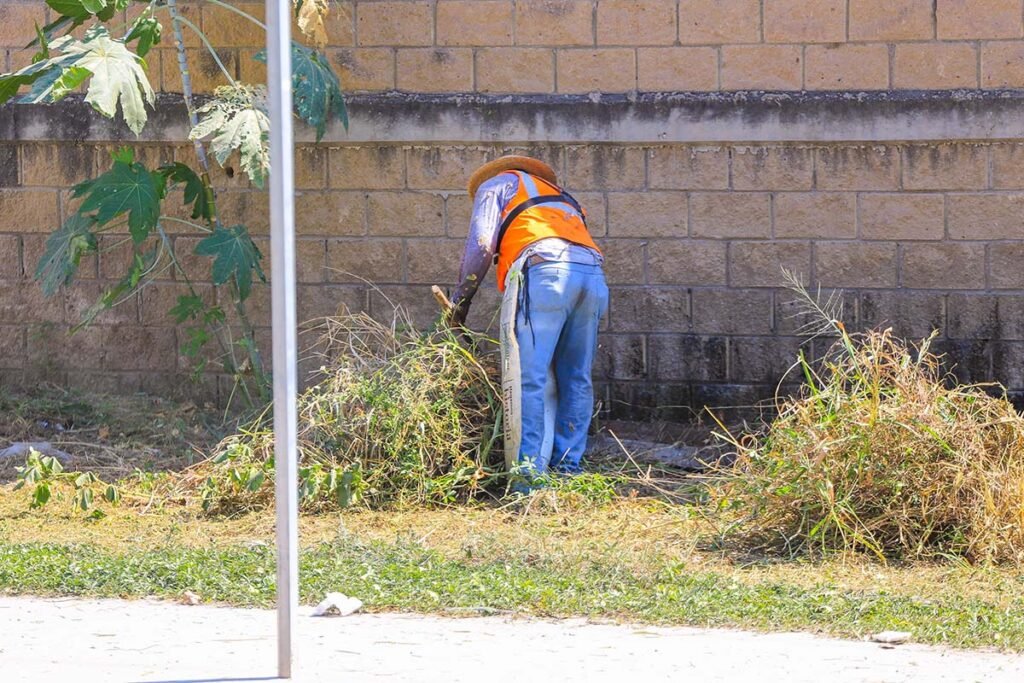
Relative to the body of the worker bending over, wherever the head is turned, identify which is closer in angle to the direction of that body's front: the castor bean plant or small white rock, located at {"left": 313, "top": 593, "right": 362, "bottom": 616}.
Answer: the castor bean plant

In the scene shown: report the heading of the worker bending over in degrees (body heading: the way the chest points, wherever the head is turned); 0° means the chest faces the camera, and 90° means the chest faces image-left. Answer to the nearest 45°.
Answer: approximately 135°

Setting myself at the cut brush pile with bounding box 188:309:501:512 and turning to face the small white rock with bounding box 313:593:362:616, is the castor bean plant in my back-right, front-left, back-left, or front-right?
back-right

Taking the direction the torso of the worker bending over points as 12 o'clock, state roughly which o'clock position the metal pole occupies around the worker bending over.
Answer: The metal pole is roughly at 8 o'clock from the worker bending over.

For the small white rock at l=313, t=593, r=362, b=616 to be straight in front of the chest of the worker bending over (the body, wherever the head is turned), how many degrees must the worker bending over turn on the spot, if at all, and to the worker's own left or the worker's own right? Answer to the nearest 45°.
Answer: approximately 135° to the worker's own left

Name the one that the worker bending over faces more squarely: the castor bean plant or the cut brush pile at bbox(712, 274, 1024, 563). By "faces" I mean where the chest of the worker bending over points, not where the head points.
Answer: the castor bean plant

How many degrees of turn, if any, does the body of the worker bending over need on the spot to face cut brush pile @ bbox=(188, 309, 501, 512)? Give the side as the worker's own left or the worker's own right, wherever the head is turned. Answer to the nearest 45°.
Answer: approximately 45° to the worker's own left

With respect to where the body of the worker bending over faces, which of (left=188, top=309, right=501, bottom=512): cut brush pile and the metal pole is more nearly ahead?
the cut brush pile
